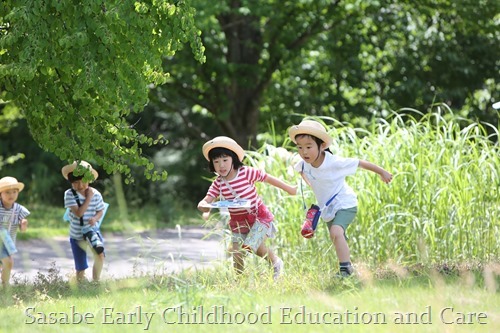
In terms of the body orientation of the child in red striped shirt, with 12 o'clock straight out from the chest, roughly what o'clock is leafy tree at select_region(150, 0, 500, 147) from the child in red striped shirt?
The leafy tree is roughly at 5 o'clock from the child in red striped shirt.

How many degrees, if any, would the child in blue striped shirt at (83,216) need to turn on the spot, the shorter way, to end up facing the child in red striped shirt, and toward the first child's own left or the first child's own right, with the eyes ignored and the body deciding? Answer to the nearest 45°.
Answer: approximately 45° to the first child's own left

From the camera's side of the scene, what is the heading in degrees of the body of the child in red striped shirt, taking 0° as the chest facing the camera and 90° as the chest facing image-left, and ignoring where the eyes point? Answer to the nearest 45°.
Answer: approximately 45°

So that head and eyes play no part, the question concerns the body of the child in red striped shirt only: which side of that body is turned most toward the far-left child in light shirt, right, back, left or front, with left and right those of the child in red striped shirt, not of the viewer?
right
